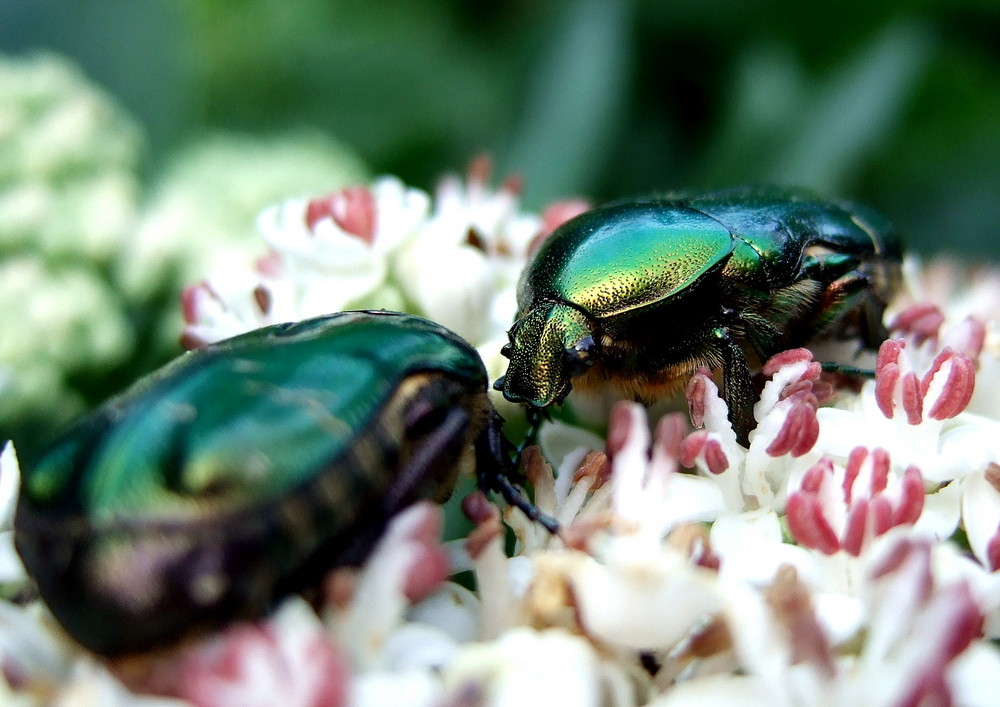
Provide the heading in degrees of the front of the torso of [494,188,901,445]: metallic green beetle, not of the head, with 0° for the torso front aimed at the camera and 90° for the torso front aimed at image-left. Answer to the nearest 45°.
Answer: approximately 45°

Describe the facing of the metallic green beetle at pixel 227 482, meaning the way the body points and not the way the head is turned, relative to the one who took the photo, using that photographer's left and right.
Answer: facing away from the viewer and to the right of the viewer

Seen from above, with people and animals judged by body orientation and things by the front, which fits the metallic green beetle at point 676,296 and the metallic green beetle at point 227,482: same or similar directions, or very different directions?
very different directions
